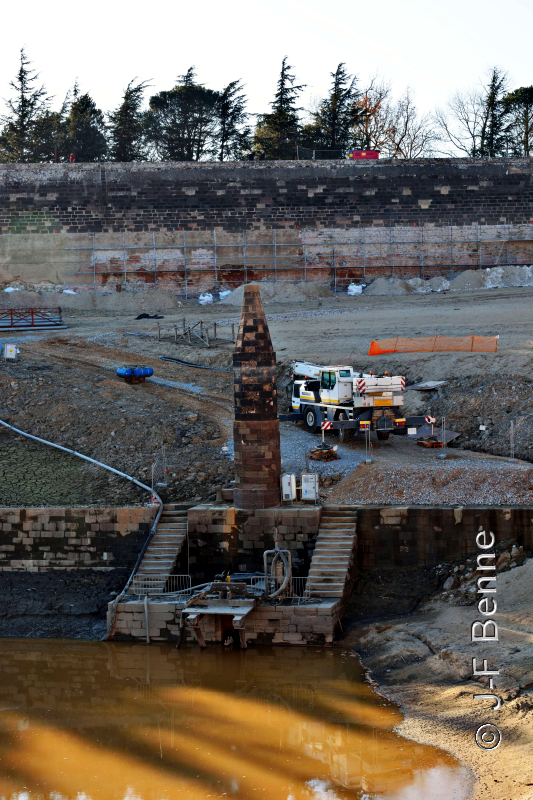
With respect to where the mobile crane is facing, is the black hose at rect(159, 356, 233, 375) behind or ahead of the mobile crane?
ahead

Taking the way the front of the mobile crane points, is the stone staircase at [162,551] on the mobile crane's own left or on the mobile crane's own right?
on the mobile crane's own left

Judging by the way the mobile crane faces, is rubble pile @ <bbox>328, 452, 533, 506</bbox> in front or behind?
behind

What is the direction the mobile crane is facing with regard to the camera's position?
facing away from the viewer and to the left of the viewer

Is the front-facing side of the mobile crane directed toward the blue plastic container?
yes

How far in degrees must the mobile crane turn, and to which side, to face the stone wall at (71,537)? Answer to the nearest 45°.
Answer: approximately 90° to its left

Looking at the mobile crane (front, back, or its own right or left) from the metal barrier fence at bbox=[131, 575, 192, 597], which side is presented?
left

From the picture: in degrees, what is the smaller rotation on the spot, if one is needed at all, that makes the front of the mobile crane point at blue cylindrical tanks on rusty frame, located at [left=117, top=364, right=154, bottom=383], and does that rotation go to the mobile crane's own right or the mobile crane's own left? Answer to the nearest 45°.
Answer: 0° — it already faces it

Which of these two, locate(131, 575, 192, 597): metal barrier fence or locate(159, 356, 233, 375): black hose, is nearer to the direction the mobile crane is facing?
the black hose

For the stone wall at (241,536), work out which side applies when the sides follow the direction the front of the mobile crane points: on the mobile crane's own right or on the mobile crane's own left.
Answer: on the mobile crane's own left

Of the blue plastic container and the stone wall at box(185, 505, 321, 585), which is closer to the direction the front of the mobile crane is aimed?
the blue plastic container
